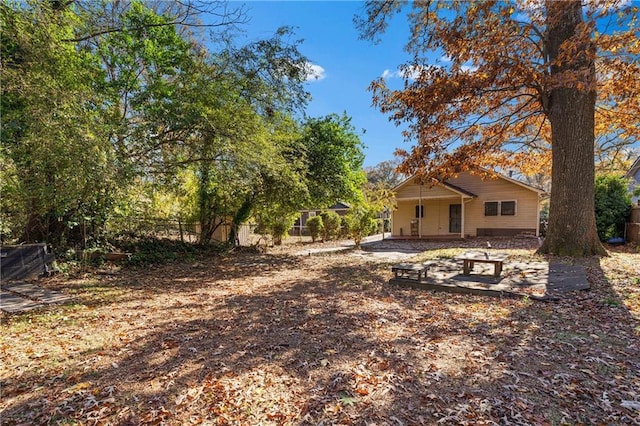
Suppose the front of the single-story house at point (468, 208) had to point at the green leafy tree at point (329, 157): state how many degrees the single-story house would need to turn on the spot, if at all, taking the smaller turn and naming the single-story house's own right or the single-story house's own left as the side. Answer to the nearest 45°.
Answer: approximately 45° to the single-story house's own right

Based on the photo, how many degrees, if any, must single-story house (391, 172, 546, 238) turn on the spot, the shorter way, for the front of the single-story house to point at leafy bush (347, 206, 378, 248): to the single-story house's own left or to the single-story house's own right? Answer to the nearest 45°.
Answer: approximately 45° to the single-story house's own right

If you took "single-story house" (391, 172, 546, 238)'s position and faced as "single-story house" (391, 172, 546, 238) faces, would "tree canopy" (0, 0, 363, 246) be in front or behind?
in front

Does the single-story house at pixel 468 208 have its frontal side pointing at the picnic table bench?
yes

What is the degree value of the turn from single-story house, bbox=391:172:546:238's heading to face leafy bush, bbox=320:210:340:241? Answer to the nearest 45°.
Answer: approximately 90° to its right

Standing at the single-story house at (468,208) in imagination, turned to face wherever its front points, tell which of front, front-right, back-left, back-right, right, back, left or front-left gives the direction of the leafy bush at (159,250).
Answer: front-right

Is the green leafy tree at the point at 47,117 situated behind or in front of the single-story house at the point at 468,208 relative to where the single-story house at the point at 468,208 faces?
in front

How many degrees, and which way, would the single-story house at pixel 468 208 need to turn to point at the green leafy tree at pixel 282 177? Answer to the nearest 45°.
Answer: approximately 45° to its right

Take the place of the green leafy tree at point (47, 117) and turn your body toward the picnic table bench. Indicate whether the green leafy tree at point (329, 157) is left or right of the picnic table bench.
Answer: left

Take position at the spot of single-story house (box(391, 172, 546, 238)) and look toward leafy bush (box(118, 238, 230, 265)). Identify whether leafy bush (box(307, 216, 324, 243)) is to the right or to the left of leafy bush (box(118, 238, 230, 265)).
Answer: right

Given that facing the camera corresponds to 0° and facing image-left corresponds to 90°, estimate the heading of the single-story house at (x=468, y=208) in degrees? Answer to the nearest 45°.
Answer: approximately 0°
